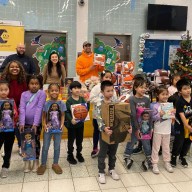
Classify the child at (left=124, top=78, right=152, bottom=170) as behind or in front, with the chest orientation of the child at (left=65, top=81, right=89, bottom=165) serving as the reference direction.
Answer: in front

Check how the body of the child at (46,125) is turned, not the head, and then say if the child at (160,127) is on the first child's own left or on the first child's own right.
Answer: on the first child's own left

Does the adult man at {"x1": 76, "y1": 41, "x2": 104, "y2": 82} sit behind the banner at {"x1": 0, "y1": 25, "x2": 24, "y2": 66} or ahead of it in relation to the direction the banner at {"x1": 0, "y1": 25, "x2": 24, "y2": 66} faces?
ahead

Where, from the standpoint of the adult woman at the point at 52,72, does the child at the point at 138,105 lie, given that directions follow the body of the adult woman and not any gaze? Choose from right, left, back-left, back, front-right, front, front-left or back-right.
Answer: front-left

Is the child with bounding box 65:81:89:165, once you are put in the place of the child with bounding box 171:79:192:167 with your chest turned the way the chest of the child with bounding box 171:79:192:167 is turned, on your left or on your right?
on your right

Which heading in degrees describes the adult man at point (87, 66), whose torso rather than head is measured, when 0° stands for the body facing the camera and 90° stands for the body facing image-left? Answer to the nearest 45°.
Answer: approximately 315°

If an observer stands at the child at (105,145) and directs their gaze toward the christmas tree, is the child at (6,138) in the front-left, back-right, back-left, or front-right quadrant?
back-left

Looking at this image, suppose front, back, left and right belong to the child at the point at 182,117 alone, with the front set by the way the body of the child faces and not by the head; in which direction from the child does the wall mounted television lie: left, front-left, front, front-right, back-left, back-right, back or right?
back-left

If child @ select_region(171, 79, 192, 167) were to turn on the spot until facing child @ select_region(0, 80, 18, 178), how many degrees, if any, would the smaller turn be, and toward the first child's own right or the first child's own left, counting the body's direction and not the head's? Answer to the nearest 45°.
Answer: approximately 90° to the first child's own right
